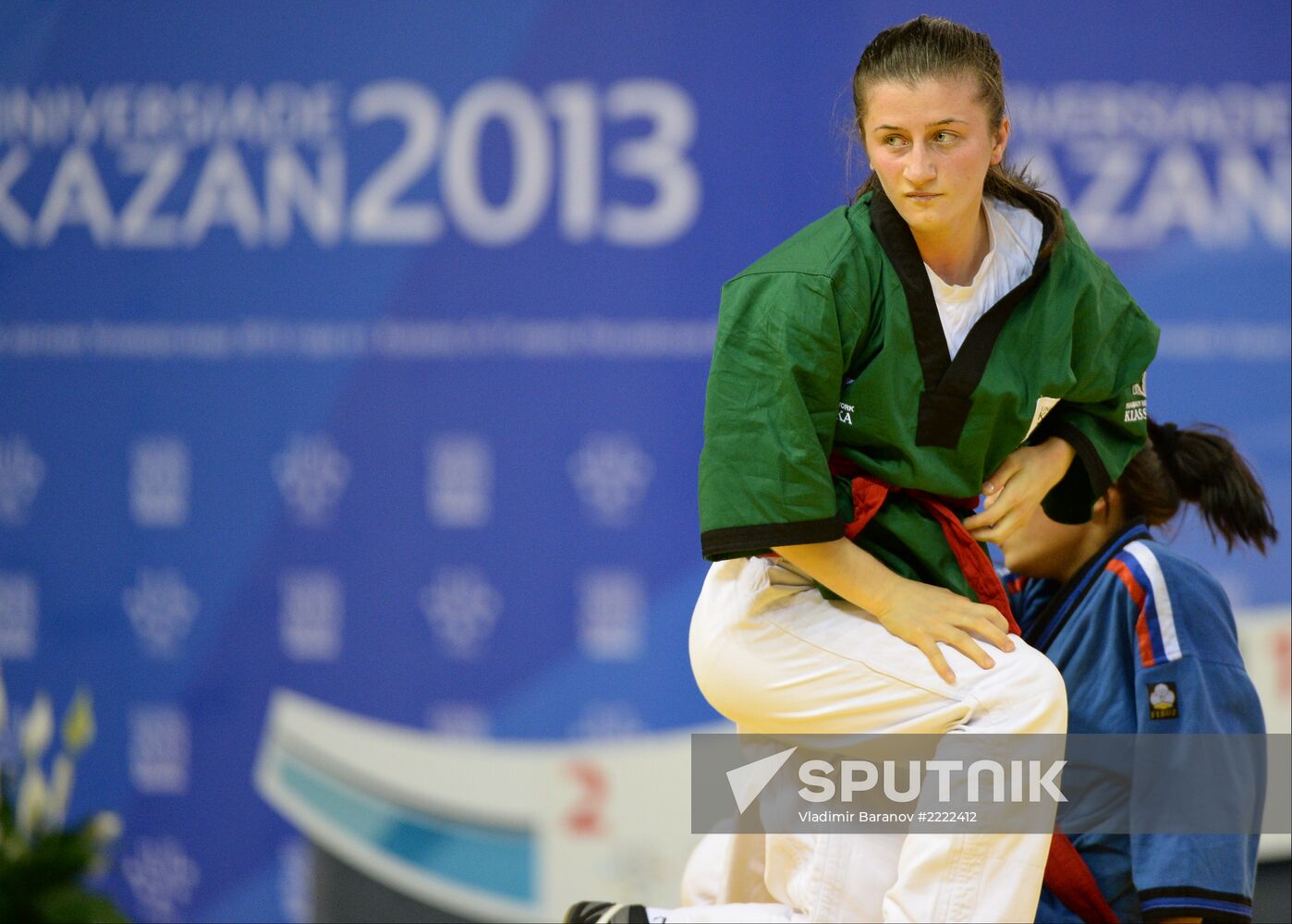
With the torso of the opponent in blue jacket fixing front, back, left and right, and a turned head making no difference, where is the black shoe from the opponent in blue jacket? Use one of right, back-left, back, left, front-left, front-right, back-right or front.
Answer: front

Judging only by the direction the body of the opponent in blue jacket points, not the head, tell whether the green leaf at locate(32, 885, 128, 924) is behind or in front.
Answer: in front

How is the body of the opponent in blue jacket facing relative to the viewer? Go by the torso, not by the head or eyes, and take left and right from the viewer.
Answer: facing the viewer and to the left of the viewer

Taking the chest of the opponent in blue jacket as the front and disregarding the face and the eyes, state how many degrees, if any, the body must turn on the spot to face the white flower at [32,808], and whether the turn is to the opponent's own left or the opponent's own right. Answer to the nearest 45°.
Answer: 0° — they already face it

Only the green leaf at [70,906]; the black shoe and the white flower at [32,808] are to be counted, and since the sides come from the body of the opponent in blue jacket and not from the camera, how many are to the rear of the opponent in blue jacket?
0
